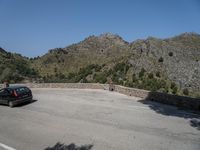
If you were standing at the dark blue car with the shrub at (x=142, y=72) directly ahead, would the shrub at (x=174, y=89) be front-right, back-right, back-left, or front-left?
front-right

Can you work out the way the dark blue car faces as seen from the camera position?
facing away from the viewer and to the left of the viewer

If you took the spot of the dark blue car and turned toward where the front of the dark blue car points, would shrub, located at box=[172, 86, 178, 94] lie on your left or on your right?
on your right
